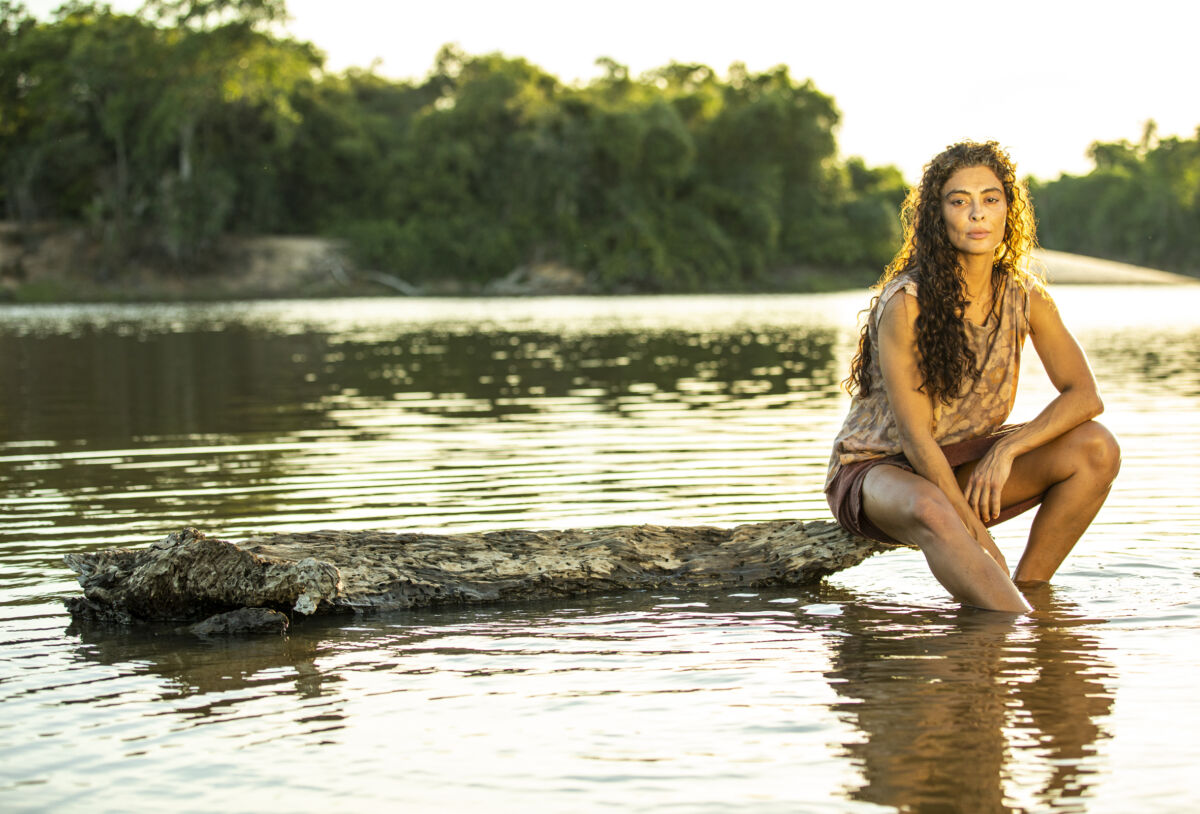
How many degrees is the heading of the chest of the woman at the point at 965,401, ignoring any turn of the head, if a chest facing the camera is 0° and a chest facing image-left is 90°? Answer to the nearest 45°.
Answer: approximately 315°
